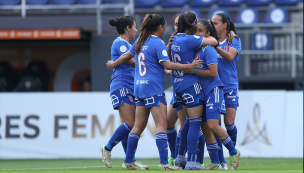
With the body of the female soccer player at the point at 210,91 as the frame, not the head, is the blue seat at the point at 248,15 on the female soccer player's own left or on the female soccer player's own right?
on the female soccer player's own right

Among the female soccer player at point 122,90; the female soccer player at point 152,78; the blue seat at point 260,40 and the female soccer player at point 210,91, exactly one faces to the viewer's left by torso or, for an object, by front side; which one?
the female soccer player at point 210,91

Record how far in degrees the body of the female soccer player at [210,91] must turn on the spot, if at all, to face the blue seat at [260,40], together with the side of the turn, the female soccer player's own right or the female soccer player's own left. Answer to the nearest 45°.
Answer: approximately 90° to the female soccer player's own right

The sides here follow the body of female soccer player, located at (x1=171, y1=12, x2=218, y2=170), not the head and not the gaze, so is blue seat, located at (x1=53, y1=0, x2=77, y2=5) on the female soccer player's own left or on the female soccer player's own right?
on the female soccer player's own left

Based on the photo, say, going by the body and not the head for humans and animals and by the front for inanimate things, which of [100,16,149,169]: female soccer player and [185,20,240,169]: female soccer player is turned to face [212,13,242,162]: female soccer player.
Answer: [100,16,149,169]: female soccer player

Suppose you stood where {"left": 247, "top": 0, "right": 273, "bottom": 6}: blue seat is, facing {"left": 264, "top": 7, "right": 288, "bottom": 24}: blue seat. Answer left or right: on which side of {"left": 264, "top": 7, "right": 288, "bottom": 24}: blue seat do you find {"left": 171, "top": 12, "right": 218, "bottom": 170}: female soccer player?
right

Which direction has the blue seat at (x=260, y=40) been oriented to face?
toward the camera

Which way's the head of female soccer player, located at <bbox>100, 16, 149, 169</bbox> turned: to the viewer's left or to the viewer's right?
to the viewer's right

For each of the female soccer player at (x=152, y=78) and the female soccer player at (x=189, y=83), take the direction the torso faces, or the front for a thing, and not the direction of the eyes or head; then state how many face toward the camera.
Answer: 0

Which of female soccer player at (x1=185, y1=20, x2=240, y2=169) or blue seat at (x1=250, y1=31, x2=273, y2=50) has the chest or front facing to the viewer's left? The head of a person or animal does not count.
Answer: the female soccer player

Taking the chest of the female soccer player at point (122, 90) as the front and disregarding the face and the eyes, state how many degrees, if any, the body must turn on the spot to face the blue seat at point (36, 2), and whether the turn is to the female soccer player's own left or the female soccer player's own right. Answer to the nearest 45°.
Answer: approximately 90° to the female soccer player's own left

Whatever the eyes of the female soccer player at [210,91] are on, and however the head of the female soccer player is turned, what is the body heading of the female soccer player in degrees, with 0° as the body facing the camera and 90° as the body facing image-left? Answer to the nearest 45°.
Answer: approximately 90°

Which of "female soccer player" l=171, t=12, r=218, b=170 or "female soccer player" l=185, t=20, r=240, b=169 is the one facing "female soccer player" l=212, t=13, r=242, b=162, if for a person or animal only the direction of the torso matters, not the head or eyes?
"female soccer player" l=171, t=12, r=218, b=170

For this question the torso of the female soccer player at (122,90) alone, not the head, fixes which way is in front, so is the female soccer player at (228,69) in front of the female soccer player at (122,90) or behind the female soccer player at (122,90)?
in front

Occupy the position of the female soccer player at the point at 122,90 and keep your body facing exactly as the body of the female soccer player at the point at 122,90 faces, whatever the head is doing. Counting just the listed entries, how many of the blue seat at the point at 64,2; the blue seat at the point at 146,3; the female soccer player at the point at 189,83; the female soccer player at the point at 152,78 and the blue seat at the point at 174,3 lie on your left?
3

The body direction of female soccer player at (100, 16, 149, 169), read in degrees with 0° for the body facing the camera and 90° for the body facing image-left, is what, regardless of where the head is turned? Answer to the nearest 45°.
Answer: approximately 270°
